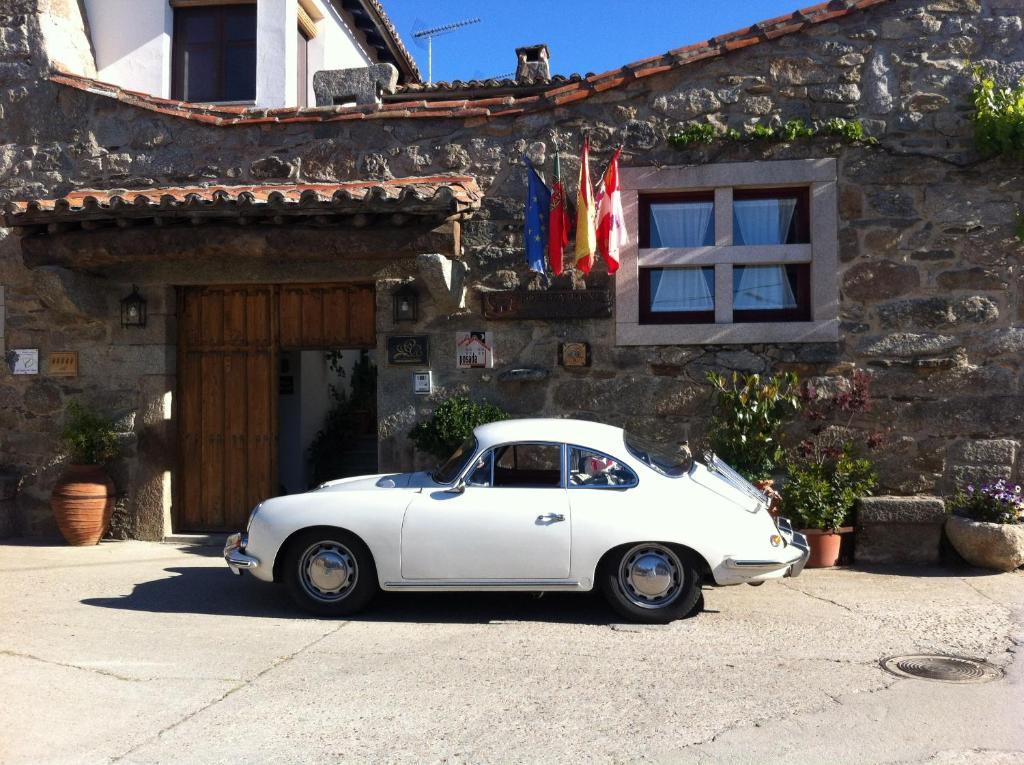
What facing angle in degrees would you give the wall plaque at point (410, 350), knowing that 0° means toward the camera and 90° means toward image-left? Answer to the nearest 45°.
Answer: approximately 0°

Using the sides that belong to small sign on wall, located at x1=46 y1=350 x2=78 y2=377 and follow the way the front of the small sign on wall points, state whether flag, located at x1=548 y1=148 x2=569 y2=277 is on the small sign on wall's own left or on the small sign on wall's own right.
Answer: on the small sign on wall's own left

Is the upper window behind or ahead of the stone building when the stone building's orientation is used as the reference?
behind

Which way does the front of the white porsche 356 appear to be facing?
to the viewer's left

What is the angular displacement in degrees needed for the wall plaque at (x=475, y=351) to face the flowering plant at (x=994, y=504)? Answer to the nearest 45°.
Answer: approximately 90° to its left
